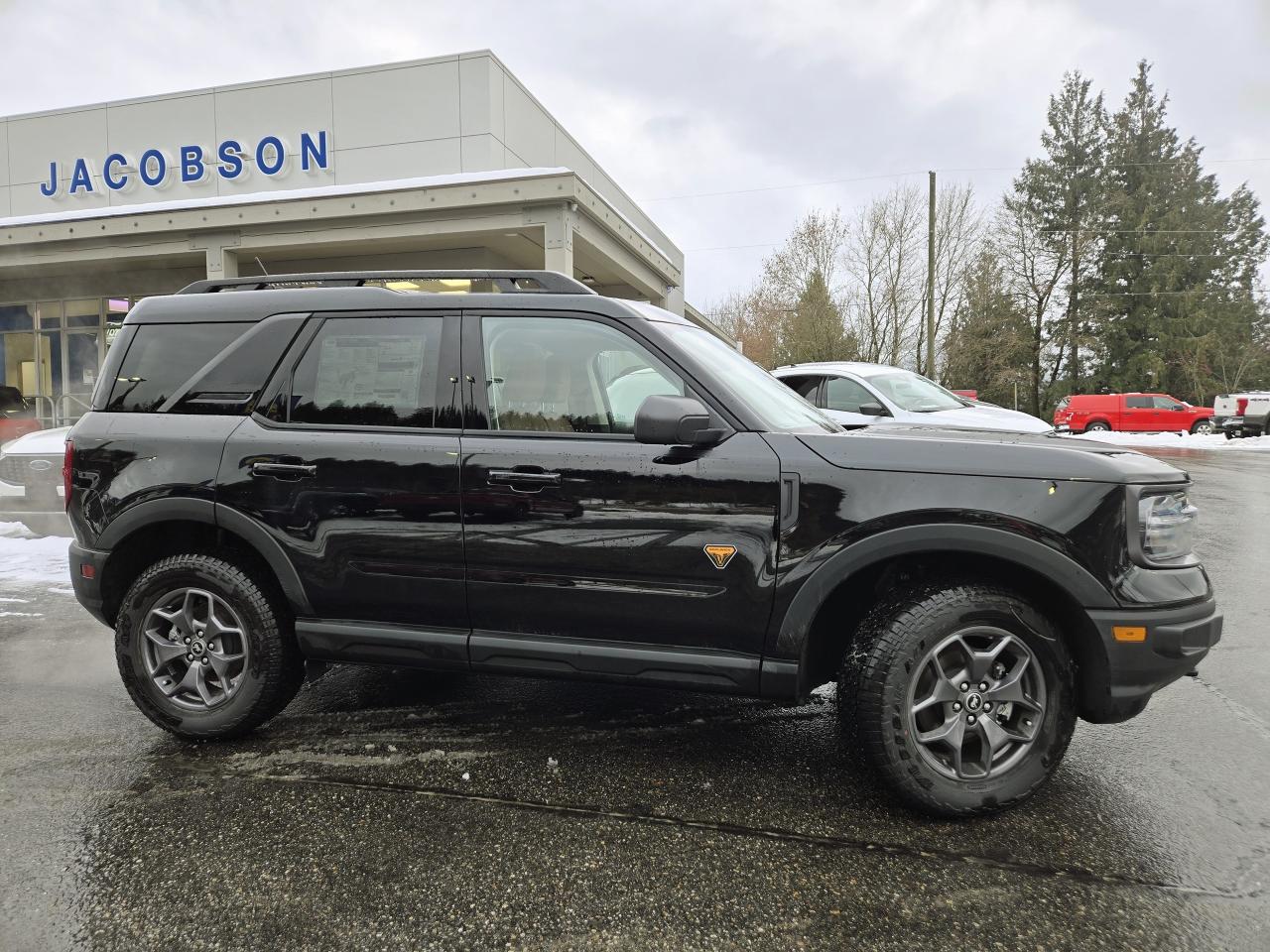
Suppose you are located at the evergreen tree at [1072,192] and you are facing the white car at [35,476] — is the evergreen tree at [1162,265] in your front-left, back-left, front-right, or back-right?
back-left

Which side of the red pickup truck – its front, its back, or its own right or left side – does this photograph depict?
right

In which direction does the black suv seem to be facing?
to the viewer's right

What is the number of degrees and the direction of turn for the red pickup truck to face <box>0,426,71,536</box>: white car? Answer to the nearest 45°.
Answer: approximately 90° to its right

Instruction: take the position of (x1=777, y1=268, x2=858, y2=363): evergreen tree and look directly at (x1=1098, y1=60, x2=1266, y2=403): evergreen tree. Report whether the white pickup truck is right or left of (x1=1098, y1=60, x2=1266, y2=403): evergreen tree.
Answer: right

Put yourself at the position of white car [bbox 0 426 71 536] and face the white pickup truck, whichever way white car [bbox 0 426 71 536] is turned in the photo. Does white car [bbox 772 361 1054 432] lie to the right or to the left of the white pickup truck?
right

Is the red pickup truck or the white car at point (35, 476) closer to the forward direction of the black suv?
the red pickup truck

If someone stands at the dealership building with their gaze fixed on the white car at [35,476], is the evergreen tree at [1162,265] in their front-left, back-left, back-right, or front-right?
back-left

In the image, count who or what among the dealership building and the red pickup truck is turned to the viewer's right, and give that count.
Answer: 1

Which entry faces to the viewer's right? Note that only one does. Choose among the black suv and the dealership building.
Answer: the black suv

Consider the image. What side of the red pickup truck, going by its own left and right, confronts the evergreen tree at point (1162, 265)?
left

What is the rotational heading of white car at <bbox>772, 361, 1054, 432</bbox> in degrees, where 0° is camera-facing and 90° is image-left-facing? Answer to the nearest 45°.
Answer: approximately 315°

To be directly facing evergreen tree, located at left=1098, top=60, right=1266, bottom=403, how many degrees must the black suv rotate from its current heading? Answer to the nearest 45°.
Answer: approximately 45° to its left

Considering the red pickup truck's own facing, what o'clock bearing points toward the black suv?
The black suv is roughly at 3 o'clock from the red pickup truck.
